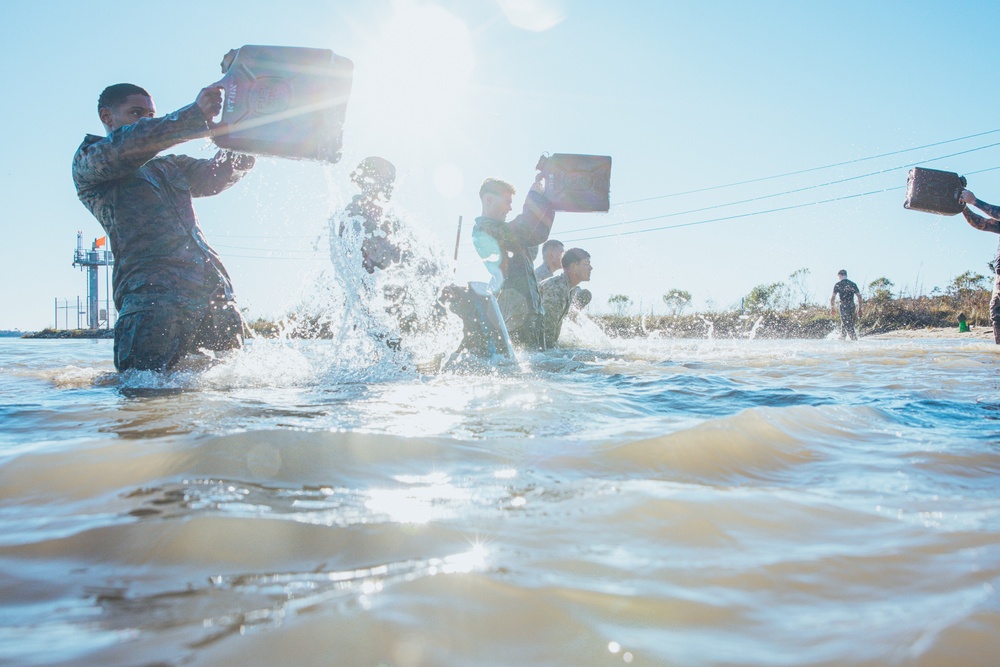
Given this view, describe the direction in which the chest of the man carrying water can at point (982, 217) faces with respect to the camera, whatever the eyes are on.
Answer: to the viewer's left

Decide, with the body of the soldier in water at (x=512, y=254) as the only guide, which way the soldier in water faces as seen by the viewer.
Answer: to the viewer's right

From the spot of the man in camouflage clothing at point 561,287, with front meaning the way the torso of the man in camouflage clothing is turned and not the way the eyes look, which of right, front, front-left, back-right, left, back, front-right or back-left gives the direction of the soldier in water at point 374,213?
back-right

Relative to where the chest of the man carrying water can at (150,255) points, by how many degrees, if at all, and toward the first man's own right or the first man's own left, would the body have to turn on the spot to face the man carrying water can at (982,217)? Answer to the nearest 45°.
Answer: approximately 45° to the first man's own left

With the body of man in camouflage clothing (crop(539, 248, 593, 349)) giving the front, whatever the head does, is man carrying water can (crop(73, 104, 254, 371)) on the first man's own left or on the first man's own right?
on the first man's own right

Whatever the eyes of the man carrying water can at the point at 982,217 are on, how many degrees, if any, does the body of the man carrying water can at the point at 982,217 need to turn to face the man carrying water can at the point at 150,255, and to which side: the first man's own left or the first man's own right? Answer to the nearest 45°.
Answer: approximately 45° to the first man's own left

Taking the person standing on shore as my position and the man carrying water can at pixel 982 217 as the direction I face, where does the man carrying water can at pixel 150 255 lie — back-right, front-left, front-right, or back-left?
front-right

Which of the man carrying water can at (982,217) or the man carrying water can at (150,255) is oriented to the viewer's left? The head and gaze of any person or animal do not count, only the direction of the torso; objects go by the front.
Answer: the man carrying water can at (982,217)

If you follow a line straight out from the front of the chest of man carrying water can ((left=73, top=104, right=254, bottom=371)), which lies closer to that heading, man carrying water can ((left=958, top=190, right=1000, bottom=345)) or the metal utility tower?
the man carrying water can
